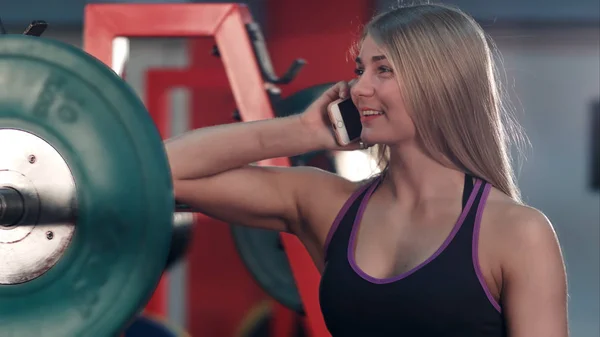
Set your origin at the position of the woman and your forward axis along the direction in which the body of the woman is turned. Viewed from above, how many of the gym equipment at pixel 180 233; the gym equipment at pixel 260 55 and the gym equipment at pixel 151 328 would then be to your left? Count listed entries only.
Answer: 0

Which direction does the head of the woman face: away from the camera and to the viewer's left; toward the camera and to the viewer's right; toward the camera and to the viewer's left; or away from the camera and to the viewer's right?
toward the camera and to the viewer's left

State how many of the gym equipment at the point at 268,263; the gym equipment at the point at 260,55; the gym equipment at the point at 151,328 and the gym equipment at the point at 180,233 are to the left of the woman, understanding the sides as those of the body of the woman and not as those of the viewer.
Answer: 0

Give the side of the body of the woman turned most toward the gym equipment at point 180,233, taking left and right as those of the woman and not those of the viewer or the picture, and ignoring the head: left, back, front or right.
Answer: right

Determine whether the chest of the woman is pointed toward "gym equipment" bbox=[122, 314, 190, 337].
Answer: no

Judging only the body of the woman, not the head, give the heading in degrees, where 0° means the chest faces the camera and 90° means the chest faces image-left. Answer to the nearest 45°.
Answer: approximately 45°

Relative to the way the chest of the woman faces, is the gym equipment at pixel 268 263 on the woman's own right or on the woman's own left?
on the woman's own right
